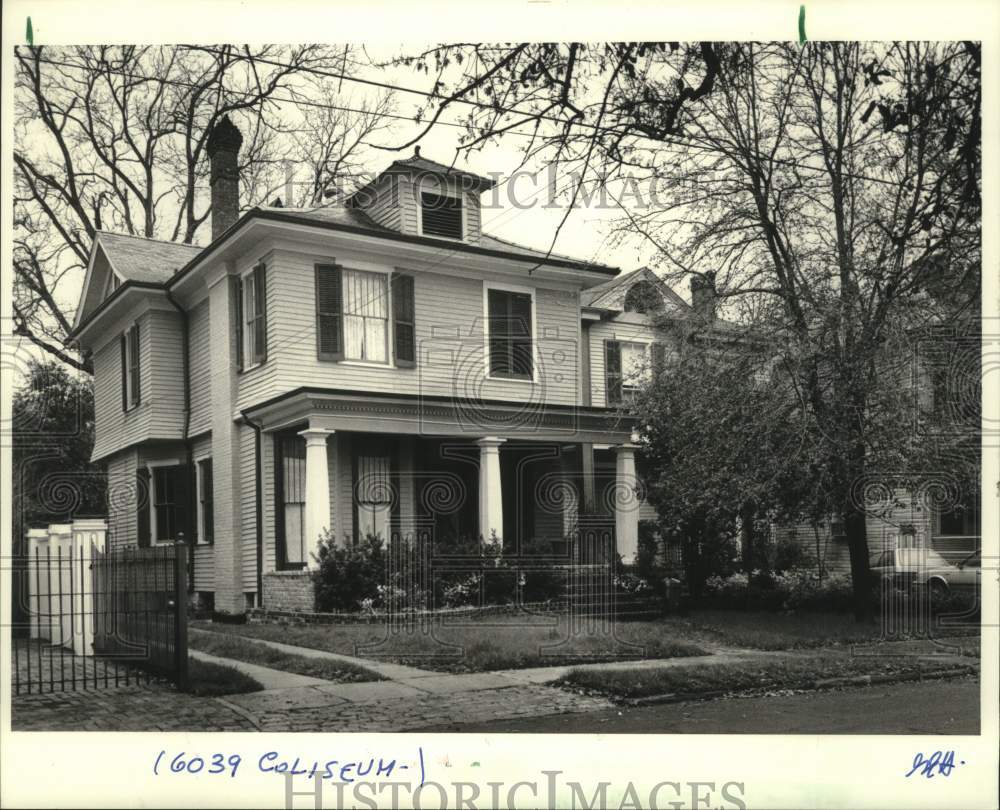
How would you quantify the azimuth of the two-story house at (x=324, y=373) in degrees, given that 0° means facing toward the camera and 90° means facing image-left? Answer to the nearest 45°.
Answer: approximately 315°

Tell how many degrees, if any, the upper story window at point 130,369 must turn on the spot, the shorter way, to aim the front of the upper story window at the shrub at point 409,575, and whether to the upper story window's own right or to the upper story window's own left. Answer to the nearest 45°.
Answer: approximately 135° to the upper story window's own left

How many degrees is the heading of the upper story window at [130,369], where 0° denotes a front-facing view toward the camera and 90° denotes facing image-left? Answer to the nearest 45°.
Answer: approximately 45°
